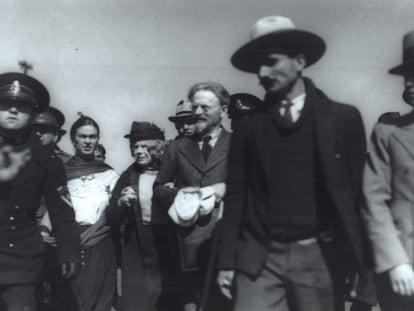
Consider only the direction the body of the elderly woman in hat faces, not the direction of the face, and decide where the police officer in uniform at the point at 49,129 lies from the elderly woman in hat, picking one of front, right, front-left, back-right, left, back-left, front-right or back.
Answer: back-right

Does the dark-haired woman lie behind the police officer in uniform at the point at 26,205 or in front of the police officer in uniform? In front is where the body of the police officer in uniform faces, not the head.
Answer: behind

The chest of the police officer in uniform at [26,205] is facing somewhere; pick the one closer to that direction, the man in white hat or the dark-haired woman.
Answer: the man in white hat

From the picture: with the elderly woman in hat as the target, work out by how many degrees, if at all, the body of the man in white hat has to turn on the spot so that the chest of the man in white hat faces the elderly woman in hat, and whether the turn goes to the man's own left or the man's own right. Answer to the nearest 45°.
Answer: approximately 135° to the man's own right

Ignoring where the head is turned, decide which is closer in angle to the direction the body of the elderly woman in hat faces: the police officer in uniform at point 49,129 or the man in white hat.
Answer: the man in white hat

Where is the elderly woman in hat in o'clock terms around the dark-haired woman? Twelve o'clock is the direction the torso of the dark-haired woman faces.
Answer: The elderly woman in hat is roughly at 10 o'clock from the dark-haired woman.

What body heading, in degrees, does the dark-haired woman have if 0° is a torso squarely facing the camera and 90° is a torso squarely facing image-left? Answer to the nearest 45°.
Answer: approximately 0°

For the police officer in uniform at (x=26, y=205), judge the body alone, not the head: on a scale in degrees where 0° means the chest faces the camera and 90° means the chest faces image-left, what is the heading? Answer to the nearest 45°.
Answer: approximately 0°
